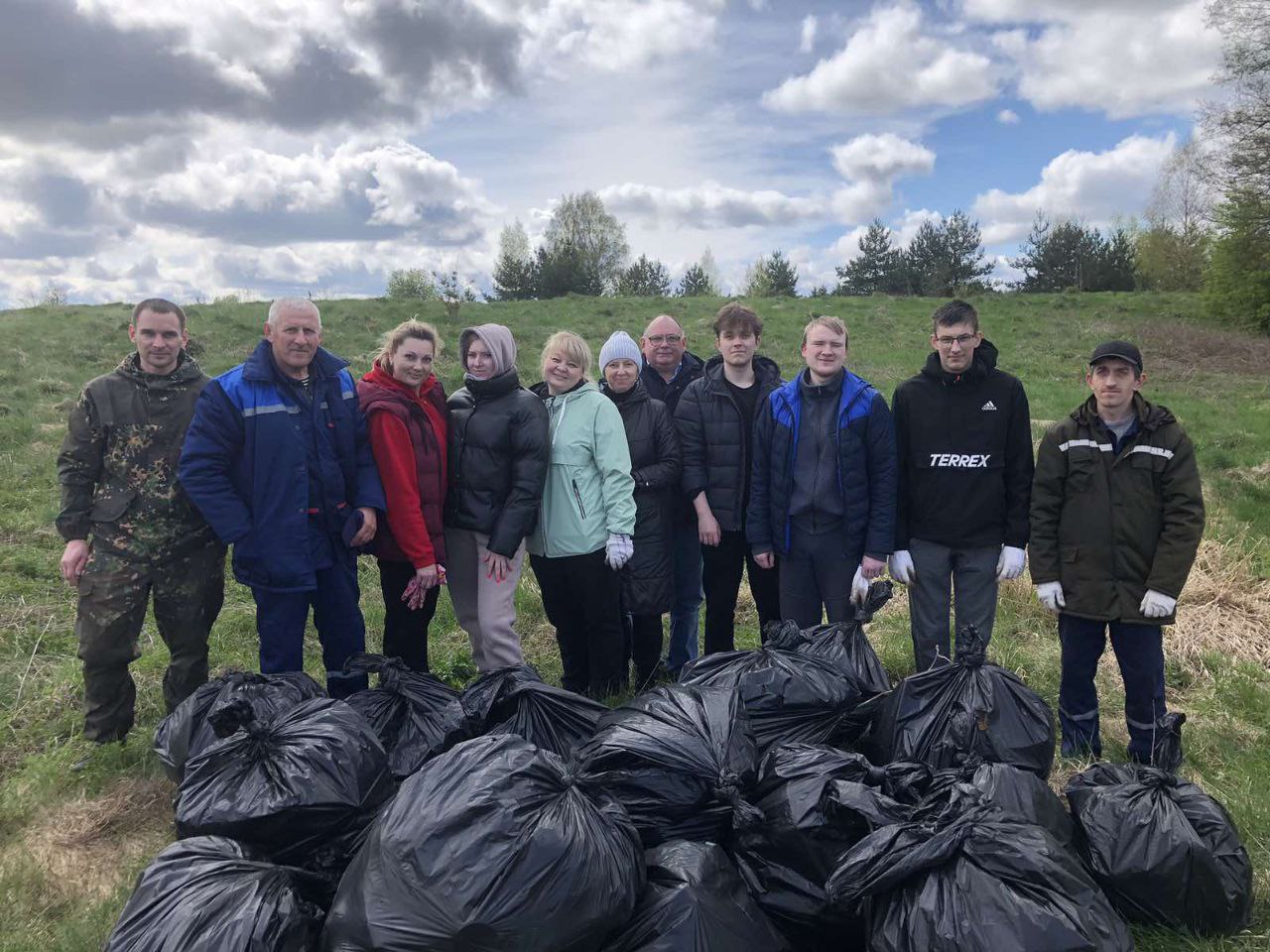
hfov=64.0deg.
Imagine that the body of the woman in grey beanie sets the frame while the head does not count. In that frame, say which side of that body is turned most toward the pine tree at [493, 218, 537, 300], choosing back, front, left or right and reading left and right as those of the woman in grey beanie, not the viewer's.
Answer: back

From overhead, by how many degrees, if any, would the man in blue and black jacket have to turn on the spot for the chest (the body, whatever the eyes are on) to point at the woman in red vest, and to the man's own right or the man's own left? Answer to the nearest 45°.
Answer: approximately 90° to the man's own right

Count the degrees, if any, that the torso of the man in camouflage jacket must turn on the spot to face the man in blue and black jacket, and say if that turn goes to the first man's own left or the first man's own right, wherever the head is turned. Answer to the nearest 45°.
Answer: approximately 45° to the first man's own left

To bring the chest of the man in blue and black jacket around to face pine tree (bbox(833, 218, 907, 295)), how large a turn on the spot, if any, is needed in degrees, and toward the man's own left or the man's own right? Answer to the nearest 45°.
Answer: approximately 180°

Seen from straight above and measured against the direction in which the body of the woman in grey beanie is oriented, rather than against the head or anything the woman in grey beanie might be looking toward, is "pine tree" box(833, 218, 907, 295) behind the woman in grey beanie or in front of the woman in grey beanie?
behind

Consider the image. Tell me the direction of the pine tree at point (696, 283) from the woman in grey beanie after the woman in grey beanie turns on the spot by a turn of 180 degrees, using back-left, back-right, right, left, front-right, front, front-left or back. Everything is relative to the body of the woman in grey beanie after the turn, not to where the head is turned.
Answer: front
